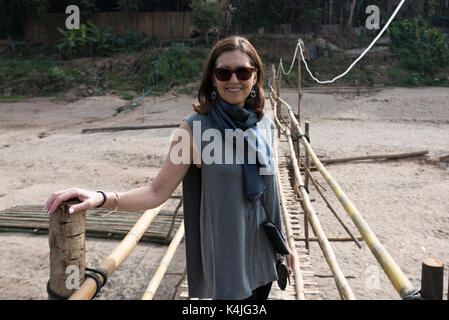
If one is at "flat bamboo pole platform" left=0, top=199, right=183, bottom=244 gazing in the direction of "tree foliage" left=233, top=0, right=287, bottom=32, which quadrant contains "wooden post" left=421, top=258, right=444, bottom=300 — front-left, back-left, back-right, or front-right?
back-right

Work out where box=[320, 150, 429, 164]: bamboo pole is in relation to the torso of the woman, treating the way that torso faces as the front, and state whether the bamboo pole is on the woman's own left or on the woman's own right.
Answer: on the woman's own left

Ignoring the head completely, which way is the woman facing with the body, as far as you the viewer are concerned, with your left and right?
facing the viewer and to the right of the viewer

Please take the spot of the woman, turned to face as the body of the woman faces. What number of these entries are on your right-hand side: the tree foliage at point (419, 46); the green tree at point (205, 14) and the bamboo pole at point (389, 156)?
0

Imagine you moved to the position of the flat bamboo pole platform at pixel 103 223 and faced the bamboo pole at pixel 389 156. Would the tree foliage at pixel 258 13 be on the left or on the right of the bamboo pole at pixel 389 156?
left

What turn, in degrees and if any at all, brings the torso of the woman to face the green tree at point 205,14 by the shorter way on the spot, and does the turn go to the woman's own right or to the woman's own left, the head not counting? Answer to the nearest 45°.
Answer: approximately 135° to the woman's own left

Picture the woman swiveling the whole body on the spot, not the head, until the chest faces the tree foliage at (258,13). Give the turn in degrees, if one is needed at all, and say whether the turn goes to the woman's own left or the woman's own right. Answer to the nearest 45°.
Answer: approximately 135° to the woman's own left

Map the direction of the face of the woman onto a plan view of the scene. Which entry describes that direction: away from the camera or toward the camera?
toward the camera

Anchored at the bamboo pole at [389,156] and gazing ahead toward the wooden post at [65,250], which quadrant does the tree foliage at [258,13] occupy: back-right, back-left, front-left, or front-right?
back-right
